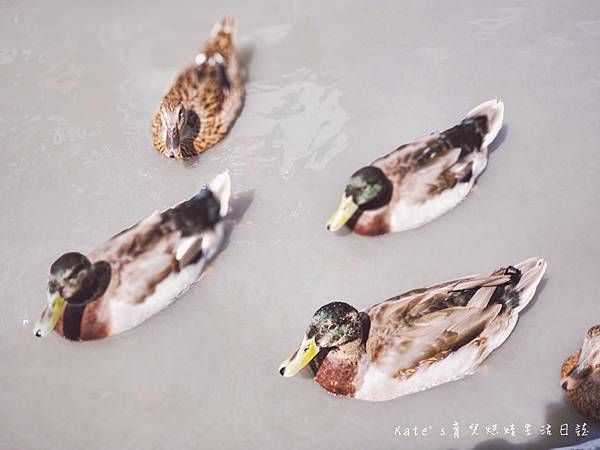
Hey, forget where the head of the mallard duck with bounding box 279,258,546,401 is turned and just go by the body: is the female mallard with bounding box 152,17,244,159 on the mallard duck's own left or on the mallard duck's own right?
on the mallard duck's own right

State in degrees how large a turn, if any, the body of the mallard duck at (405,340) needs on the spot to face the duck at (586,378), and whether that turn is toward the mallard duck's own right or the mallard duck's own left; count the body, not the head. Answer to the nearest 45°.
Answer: approximately 135° to the mallard duck's own left

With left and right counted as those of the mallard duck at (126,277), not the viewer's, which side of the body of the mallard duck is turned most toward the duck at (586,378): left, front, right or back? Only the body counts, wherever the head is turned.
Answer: left

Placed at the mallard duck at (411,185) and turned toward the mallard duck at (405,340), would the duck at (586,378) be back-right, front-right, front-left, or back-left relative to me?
front-left

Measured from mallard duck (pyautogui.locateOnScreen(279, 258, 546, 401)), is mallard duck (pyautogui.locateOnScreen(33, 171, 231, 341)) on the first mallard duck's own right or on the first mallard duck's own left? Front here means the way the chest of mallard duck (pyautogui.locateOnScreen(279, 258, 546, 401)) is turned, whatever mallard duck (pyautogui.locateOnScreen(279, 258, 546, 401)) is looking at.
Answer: on the first mallard duck's own right

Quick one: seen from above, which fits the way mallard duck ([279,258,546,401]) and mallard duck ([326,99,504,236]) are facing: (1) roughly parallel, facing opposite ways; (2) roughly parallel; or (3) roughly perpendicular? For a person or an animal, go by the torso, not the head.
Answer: roughly parallel

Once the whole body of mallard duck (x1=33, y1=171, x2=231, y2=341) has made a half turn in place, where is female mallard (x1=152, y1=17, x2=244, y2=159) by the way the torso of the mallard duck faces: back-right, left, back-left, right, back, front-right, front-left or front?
front

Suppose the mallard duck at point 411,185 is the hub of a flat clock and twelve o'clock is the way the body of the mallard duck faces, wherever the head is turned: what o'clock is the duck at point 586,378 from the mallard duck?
The duck is roughly at 10 o'clock from the mallard duck.

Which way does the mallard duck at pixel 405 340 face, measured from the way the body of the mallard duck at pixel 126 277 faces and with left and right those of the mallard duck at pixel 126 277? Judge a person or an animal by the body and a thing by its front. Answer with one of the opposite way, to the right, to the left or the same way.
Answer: the same way

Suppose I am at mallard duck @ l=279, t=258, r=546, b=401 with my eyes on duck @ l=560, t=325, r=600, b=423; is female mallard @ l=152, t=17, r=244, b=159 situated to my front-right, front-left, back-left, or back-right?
back-left

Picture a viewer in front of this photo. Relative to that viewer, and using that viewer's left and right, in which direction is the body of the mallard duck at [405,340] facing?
facing the viewer and to the left of the viewer

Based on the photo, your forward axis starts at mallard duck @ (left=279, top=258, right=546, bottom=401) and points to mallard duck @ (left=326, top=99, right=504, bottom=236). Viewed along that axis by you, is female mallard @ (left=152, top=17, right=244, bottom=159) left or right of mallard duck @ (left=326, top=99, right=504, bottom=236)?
left

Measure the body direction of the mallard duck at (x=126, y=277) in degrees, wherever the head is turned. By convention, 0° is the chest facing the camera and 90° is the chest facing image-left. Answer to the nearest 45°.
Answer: approximately 45°

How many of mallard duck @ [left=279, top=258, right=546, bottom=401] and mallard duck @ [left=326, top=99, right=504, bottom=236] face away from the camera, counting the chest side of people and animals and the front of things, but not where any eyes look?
0

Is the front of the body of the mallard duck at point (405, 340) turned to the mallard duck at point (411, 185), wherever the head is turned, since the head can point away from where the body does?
no

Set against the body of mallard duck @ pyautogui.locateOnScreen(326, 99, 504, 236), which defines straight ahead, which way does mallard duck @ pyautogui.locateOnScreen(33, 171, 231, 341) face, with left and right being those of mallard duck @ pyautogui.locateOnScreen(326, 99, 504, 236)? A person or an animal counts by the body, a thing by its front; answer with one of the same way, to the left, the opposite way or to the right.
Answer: the same way

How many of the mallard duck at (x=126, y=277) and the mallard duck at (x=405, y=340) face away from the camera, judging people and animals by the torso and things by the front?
0
